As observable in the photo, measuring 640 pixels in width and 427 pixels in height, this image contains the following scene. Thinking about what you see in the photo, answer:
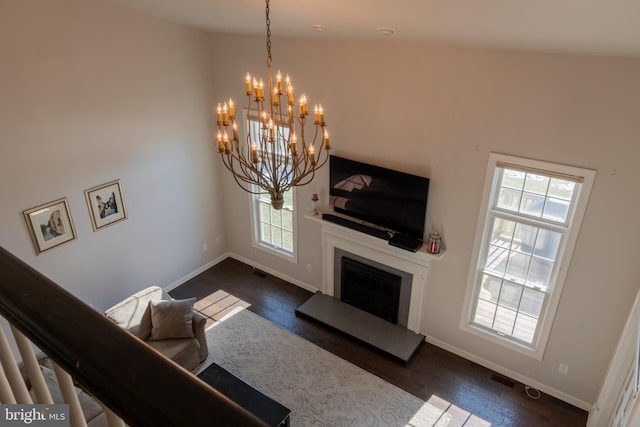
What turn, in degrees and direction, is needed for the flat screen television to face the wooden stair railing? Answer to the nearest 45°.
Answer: approximately 45° to its left

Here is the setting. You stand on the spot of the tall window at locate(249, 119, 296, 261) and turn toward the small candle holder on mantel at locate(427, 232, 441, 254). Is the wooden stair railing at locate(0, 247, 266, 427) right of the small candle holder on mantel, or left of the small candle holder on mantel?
right

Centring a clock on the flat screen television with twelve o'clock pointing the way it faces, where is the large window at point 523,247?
The large window is roughly at 8 o'clock from the flat screen television.

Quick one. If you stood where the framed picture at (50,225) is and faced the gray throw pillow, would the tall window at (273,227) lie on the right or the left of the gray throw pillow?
left

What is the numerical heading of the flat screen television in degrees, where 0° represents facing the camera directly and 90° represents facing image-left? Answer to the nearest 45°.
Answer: approximately 45°

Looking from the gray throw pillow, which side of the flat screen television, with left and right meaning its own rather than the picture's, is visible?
front

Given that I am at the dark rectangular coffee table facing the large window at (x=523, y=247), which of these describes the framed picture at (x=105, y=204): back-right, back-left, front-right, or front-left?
back-left

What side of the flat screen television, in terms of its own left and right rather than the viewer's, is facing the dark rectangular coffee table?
front

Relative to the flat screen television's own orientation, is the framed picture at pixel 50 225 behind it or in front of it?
in front

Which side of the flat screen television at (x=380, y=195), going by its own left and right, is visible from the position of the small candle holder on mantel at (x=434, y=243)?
left

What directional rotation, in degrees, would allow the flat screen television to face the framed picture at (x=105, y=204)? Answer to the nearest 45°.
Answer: approximately 45° to its right

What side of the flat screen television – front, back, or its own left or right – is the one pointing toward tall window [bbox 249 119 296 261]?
right
